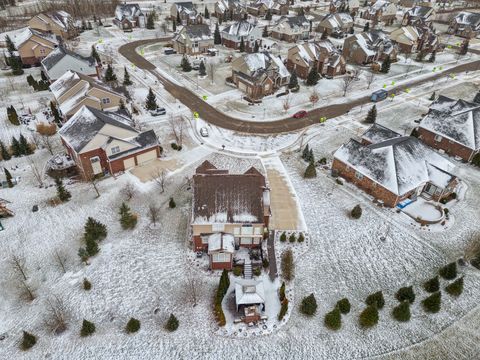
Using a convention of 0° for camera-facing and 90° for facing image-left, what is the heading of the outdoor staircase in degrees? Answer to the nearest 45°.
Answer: approximately 0°

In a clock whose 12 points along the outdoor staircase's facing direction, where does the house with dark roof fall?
The house with dark roof is roughly at 5 o'clock from the outdoor staircase.

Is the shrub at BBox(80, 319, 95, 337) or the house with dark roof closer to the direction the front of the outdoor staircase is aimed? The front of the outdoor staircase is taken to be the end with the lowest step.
the shrub

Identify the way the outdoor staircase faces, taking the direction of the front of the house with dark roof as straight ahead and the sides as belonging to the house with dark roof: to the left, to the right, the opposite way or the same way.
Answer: the opposite way

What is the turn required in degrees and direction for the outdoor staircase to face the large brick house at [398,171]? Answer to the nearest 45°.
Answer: approximately 135° to its left

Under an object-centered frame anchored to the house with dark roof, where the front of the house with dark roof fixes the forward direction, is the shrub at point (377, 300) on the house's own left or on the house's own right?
on the house's own right

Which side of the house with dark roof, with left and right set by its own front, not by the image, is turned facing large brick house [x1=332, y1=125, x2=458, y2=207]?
right

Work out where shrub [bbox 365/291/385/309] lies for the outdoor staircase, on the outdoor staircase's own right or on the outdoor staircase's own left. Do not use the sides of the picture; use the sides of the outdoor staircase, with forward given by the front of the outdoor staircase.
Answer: on the outdoor staircase's own left

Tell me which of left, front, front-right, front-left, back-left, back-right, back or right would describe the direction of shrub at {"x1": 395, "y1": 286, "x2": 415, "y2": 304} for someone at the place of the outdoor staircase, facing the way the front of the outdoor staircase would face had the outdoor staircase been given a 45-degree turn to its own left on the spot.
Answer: front-left

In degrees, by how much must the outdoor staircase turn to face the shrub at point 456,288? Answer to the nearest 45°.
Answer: approximately 90° to its left

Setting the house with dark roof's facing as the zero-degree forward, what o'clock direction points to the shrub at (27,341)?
The shrub is roughly at 8 o'clock from the house with dark roof.

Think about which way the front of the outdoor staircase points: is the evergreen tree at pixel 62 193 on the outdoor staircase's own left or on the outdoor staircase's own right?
on the outdoor staircase's own right

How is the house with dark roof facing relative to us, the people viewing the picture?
facing away from the viewer

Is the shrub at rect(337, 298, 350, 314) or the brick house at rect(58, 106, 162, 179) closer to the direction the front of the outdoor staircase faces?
the shrub

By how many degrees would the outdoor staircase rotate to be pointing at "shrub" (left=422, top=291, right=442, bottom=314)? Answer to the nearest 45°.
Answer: approximately 90° to its left

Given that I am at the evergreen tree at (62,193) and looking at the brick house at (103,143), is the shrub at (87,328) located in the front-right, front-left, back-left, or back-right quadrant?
back-right
